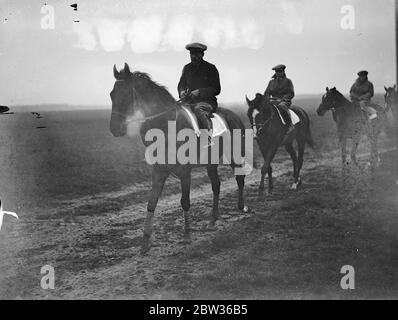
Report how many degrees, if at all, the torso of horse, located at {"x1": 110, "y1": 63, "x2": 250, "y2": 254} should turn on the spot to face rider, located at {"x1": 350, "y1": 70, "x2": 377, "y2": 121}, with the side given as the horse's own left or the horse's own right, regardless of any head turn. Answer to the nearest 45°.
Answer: approximately 180°

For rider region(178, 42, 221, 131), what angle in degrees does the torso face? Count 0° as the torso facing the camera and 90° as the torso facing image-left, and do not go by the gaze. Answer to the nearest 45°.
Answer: approximately 45°

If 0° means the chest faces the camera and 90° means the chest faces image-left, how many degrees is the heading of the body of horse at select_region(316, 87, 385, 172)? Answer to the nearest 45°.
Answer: approximately 45°

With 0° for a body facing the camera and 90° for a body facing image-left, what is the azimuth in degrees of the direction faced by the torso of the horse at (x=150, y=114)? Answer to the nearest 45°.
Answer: approximately 45°

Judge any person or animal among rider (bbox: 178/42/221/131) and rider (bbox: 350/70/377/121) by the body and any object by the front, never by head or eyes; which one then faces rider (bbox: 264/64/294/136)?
rider (bbox: 350/70/377/121)

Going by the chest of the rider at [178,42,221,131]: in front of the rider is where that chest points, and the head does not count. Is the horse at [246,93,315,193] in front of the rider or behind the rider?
behind

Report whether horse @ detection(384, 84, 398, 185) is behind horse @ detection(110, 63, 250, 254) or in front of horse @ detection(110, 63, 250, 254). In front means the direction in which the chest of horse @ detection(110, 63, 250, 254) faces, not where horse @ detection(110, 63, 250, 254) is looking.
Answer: behind

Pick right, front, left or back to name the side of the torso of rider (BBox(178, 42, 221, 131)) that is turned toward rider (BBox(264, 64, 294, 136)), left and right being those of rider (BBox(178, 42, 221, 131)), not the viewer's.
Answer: back

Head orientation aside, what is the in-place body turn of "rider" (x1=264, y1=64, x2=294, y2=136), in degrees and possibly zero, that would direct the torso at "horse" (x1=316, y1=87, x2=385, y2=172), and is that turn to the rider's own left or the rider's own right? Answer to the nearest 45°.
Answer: approximately 180°

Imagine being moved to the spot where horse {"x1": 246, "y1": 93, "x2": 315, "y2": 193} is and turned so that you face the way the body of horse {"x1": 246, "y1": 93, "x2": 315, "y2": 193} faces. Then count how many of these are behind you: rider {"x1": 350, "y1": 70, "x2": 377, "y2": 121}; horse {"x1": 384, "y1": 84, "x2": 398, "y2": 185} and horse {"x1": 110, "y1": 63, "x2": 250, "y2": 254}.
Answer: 2

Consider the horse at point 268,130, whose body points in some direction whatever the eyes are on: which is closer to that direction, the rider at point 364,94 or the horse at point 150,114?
the horse

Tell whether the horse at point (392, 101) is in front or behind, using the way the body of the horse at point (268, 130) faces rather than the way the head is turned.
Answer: behind
